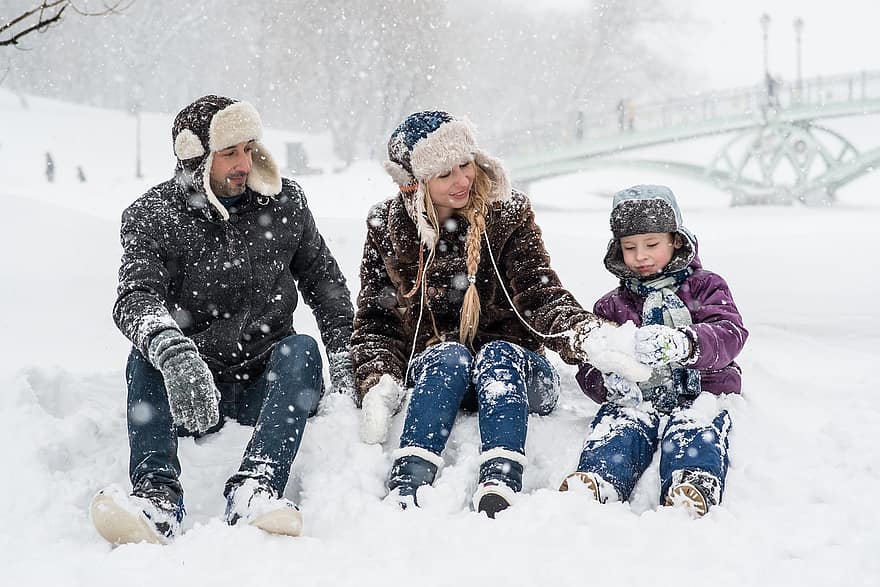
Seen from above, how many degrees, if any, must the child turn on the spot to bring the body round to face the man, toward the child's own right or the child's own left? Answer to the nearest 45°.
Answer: approximately 90° to the child's own right

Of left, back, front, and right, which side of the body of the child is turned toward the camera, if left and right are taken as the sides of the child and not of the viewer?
front

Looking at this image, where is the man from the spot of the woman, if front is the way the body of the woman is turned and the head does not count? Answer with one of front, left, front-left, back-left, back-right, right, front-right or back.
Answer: right

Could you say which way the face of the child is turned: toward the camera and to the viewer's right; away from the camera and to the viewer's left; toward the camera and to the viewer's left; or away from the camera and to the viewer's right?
toward the camera and to the viewer's left

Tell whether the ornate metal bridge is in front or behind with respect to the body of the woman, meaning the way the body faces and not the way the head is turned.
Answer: behind

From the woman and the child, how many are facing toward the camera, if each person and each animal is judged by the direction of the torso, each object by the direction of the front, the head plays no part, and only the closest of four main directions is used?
2

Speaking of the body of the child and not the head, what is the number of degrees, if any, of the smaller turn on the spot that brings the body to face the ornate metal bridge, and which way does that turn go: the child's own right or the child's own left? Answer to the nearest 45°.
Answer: approximately 180°

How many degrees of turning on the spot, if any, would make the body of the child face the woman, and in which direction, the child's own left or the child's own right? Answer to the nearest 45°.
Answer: approximately 90° to the child's own right

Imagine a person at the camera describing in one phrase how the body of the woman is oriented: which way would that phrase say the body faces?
toward the camera

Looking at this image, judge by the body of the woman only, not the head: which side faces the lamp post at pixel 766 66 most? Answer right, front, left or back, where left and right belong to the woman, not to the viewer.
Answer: back
